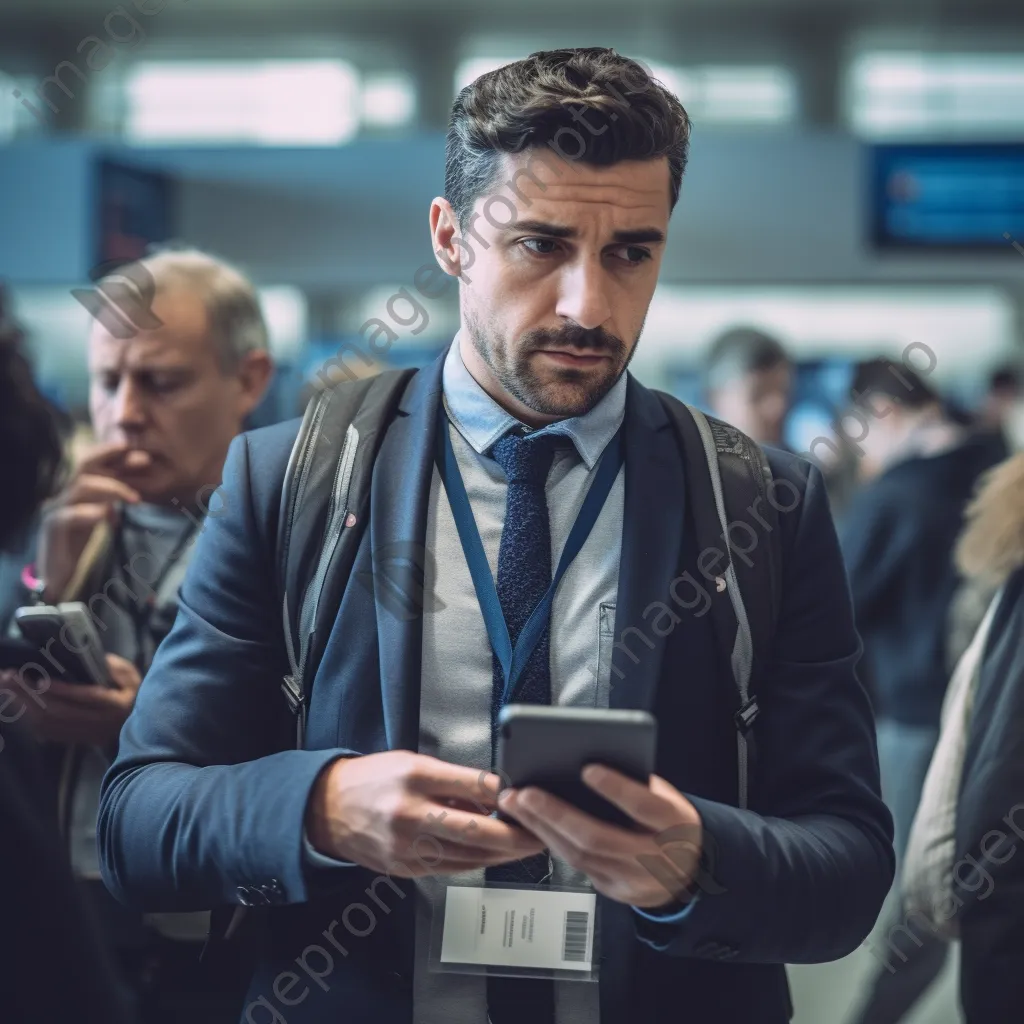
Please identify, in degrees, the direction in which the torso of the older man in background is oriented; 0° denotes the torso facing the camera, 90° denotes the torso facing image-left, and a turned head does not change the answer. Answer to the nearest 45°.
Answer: approximately 45°

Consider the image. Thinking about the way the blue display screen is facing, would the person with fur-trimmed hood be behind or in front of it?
in front

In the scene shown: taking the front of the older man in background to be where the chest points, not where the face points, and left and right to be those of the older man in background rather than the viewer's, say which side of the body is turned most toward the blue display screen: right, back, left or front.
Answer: back

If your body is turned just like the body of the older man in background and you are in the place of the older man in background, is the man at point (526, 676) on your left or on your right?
on your left
